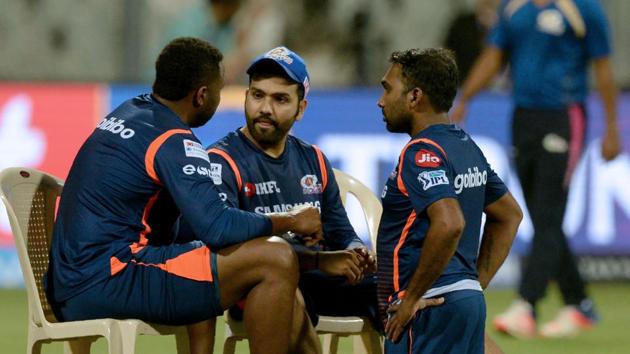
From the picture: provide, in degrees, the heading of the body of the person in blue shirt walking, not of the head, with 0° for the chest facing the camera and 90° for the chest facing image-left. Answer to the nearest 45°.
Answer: approximately 45°

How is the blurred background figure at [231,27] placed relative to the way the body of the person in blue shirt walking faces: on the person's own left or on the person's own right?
on the person's own right
